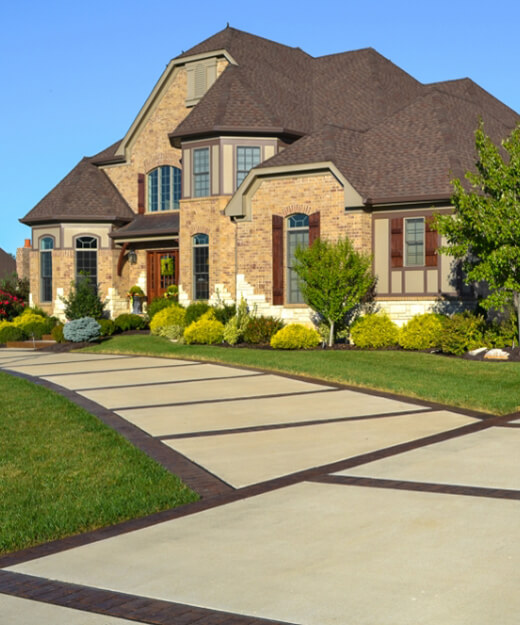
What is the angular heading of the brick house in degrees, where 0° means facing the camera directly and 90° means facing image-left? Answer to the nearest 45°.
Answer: approximately 45°

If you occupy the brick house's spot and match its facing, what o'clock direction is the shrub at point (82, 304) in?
The shrub is roughly at 2 o'clock from the brick house.

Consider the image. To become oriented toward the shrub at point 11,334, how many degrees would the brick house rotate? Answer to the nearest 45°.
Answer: approximately 45° to its right

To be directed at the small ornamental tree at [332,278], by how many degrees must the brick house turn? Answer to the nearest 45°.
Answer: approximately 45° to its left

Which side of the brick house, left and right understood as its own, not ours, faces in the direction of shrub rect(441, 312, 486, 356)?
left

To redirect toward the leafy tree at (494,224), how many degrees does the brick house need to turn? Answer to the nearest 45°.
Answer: approximately 90° to its left
